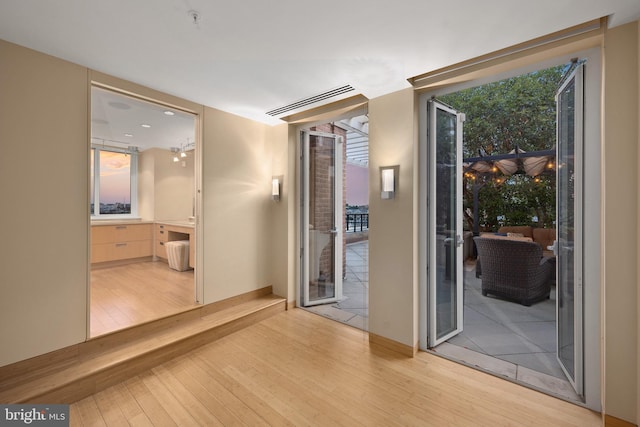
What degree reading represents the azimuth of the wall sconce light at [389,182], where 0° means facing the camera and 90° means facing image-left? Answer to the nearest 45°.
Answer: approximately 45°

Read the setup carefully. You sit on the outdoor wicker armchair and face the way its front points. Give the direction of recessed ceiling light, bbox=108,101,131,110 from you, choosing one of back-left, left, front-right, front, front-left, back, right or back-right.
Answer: back

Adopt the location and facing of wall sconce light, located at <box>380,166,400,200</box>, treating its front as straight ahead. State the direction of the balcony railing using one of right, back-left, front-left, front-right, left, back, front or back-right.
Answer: back-right

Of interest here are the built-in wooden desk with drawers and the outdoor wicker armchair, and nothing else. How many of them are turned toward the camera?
1

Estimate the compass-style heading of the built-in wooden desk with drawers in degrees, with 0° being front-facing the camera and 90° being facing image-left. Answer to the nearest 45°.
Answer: approximately 0°

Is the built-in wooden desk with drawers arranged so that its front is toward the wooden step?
yes

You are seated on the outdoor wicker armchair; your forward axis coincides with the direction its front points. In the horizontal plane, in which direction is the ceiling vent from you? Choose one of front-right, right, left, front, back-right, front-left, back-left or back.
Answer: back

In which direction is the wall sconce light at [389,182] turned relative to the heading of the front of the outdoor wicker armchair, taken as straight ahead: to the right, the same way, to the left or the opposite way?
the opposite way

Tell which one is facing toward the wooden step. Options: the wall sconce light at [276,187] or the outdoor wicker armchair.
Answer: the wall sconce light

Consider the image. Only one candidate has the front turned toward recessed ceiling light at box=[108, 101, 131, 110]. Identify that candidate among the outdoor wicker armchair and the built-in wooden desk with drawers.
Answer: the built-in wooden desk with drawers

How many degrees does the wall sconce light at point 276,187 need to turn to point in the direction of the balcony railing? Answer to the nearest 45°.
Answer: approximately 180°

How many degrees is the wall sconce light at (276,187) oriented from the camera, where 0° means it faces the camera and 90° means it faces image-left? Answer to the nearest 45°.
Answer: approximately 45°

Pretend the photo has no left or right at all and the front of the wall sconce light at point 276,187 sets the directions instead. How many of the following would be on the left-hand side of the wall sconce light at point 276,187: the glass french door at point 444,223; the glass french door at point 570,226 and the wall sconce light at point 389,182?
3
